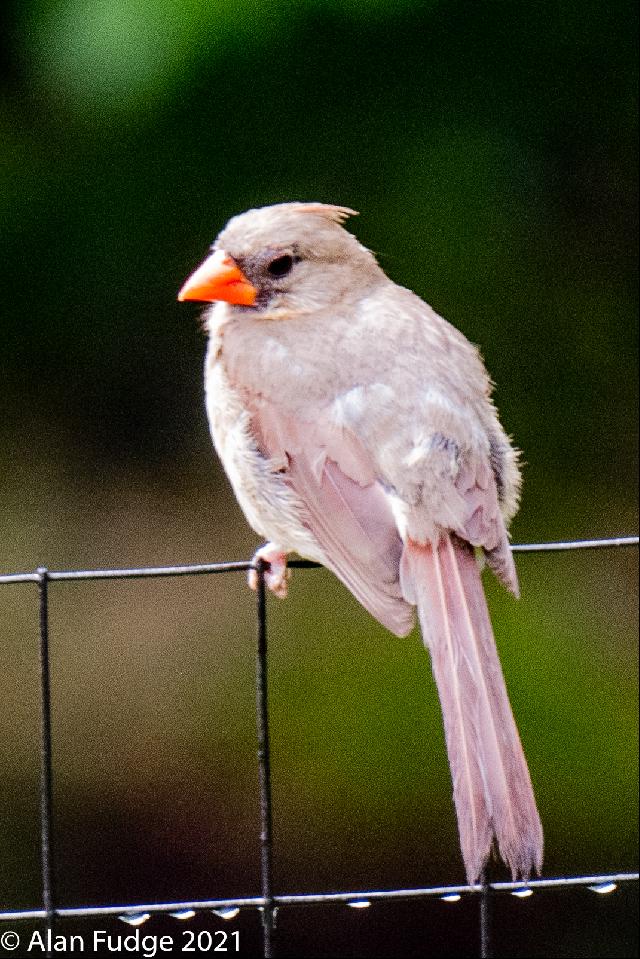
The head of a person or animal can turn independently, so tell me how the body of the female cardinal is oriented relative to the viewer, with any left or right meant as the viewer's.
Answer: facing away from the viewer and to the left of the viewer
